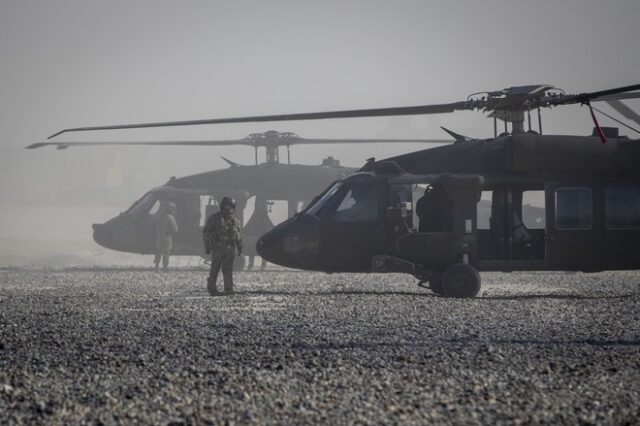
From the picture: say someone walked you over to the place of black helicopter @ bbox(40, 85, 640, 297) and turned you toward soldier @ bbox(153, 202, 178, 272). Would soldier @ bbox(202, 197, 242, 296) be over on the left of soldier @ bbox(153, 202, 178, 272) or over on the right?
left

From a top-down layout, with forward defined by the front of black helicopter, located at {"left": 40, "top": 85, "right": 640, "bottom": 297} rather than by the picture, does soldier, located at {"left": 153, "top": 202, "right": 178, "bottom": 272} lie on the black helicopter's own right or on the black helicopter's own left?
on the black helicopter's own right

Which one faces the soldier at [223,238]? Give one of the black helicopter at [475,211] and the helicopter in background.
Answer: the black helicopter

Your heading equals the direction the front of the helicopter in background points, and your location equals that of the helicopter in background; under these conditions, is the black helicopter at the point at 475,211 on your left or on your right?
on your left

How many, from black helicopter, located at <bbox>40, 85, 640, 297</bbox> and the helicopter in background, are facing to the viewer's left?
2

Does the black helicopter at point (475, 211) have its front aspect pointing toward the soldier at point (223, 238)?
yes

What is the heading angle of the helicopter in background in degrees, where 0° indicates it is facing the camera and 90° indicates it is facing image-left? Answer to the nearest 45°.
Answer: approximately 90°

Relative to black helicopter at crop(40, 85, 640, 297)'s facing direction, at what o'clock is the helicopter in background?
The helicopter in background is roughly at 2 o'clock from the black helicopter.

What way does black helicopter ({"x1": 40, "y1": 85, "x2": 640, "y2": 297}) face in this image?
to the viewer's left

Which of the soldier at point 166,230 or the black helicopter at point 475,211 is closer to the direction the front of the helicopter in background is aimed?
the soldier
